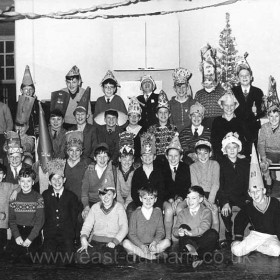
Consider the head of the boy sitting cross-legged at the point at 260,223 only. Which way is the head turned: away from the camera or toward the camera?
toward the camera

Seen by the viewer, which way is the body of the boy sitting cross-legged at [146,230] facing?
toward the camera

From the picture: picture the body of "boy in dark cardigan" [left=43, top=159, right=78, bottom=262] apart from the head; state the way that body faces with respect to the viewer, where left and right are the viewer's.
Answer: facing the viewer

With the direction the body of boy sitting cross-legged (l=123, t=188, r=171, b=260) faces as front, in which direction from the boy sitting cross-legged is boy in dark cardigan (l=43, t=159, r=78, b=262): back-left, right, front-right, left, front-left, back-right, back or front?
right

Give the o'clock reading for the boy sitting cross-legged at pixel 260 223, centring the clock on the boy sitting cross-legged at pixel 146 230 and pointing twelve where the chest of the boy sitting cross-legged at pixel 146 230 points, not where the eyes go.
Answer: the boy sitting cross-legged at pixel 260 223 is roughly at 9 o'clock from the boy sitting cross-legged at pixel 146 230.

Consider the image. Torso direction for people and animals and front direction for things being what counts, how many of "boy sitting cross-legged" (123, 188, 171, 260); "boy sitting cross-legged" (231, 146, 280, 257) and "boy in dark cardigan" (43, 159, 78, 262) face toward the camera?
3

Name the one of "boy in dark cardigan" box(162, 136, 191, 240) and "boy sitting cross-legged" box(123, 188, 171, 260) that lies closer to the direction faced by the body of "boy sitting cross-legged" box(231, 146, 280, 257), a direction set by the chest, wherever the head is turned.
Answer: the boy sitting cross-legged

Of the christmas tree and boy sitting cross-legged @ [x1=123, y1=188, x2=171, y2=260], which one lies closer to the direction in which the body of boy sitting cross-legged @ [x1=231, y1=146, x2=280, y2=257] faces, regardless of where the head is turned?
the boy sitting cross-legged

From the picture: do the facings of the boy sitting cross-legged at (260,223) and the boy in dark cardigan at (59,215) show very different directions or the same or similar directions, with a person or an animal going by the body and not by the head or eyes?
same or similar directions

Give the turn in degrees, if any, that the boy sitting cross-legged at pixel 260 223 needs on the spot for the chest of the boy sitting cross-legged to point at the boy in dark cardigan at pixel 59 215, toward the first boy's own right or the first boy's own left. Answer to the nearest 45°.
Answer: approximately 90° to the first boy's own right

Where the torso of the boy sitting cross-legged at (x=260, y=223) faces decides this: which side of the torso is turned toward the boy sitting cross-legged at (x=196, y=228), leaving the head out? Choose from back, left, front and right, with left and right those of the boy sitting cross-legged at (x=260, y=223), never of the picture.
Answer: right

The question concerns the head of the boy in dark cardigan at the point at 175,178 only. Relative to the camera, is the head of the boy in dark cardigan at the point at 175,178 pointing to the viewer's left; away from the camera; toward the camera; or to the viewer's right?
toward the camera

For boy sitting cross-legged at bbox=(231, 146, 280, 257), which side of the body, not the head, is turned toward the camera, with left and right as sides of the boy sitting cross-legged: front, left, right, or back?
front

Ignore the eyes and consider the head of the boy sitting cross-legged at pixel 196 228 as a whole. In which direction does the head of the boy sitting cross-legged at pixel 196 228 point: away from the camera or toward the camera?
toward the camera

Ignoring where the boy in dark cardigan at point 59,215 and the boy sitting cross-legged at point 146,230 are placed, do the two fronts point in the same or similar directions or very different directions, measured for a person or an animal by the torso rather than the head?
same or similar directions

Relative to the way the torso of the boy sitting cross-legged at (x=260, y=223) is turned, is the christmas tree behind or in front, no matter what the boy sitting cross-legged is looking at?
behind

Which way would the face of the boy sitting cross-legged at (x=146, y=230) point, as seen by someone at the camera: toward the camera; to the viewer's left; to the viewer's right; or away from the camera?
toward the camera

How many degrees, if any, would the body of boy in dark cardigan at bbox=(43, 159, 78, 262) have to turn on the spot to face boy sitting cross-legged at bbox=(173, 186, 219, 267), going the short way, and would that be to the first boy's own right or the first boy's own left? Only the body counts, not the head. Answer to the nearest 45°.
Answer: approximately 90° to the first boy's own left
